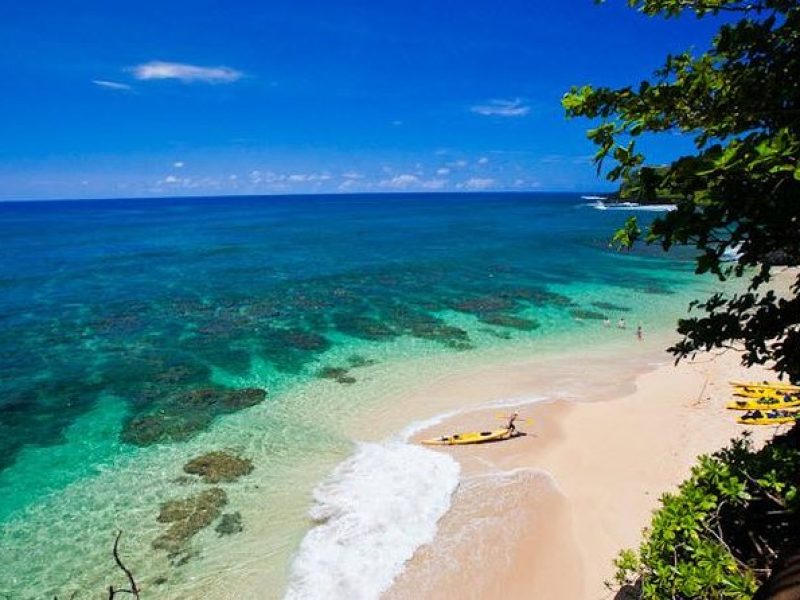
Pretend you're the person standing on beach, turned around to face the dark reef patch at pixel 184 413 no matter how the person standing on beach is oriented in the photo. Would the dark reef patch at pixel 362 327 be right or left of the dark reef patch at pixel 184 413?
right

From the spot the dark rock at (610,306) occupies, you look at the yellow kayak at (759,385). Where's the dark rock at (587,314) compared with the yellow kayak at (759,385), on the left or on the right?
right

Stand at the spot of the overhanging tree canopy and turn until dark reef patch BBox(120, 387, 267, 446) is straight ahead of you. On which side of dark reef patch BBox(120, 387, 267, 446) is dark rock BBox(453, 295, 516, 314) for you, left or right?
right

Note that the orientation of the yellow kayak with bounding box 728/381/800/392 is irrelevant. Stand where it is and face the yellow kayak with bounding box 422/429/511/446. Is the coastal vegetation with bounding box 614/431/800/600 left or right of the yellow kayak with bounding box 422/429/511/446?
left
